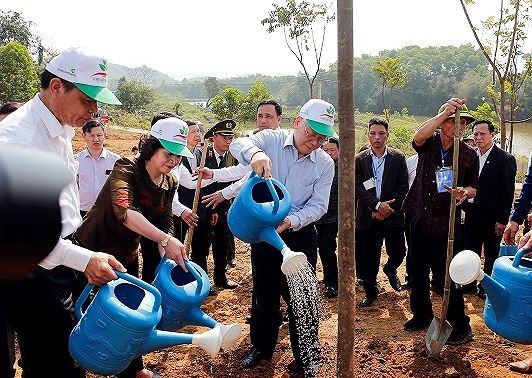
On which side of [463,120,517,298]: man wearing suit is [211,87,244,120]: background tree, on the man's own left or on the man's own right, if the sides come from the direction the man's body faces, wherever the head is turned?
on the man's own right

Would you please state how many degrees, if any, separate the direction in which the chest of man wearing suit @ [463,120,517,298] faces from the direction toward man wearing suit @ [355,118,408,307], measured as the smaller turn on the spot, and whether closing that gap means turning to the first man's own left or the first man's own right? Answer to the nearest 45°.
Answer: approximately 45° to the first man's own right

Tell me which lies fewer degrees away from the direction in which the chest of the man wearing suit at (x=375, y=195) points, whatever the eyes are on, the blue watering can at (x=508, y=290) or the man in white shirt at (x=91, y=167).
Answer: the blue watering can

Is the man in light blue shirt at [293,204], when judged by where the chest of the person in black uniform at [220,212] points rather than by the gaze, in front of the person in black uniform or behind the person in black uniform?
in front

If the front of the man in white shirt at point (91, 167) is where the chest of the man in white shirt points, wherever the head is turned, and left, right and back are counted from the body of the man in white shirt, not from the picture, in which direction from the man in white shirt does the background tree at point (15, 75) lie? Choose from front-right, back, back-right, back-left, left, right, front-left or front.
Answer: back

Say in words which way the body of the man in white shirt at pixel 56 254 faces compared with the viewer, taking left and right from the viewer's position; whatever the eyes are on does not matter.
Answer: facing to the right of the viewer

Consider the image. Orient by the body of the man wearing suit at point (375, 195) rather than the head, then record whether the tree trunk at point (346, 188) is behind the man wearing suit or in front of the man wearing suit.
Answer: in front

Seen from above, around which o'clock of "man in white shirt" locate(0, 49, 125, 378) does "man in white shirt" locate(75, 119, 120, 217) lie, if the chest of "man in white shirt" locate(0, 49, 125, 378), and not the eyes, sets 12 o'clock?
"man in white shirt" locate(75, 119, 120, 217) is roughly at 9 o'clock from "man in white shirt" locate(0, 49, 125, 378).
